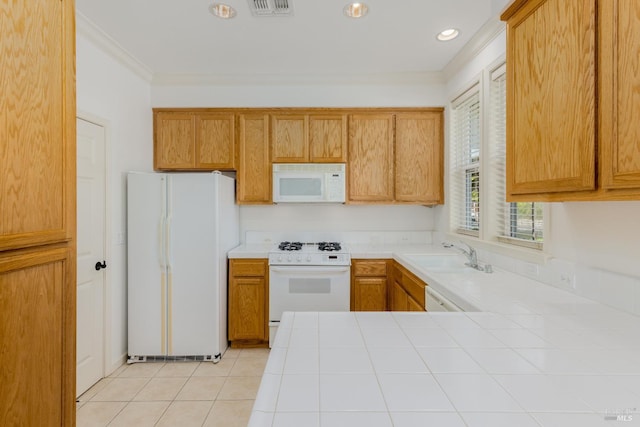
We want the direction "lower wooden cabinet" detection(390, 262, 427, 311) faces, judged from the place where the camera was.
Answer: facing to the left of the viewer

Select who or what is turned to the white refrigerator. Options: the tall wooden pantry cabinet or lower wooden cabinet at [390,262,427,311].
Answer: the lower wooden cabinet

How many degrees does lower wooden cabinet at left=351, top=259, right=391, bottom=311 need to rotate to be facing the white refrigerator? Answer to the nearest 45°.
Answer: approximately 90° to its right

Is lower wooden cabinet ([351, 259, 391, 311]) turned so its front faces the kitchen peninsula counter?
yes

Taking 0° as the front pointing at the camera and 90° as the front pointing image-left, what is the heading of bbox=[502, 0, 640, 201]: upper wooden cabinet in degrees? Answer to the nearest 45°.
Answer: approximately 45°

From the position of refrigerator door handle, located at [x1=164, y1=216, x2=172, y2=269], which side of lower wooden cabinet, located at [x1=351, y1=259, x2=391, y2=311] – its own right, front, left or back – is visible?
right

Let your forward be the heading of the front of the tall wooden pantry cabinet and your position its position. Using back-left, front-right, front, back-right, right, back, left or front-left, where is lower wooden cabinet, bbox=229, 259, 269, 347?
left

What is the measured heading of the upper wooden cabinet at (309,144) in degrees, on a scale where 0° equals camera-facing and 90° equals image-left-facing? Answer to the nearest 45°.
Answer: approximately 0°

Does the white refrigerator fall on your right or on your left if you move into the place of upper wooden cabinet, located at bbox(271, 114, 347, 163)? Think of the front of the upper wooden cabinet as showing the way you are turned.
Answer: on your right
